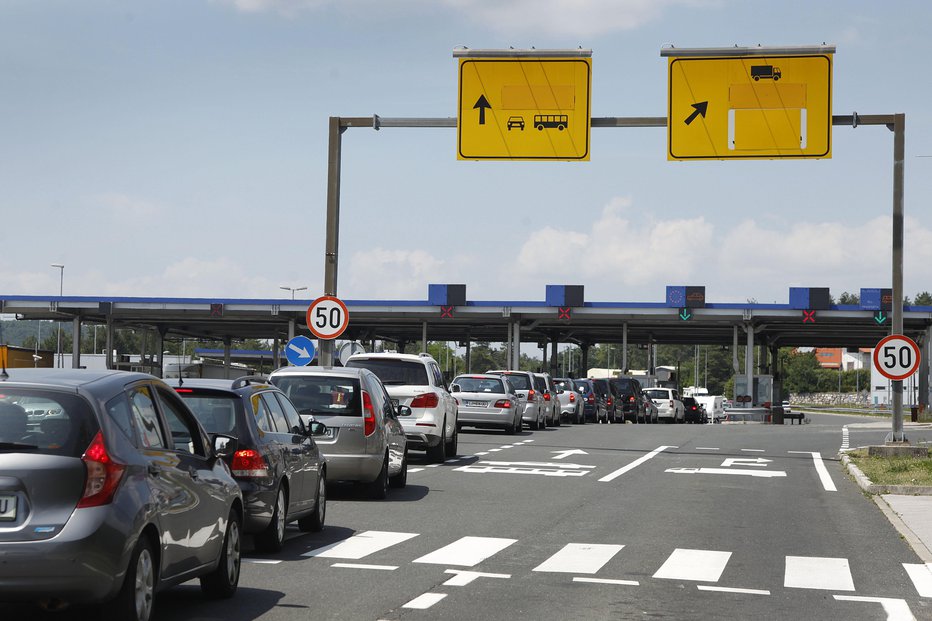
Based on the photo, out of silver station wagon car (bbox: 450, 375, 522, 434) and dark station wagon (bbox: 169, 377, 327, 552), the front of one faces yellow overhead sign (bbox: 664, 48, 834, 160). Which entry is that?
the dark station wagon

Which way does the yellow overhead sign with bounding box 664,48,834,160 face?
toward the camera

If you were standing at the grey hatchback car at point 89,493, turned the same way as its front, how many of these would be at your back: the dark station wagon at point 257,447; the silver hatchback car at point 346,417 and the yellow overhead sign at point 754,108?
0

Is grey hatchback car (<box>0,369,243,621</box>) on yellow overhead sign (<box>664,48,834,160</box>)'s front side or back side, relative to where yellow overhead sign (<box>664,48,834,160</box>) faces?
on the front side

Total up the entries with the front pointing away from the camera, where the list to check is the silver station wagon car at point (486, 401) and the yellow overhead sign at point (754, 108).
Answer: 1

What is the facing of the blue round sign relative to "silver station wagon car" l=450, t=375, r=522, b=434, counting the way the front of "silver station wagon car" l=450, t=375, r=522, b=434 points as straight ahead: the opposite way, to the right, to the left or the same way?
the opposite way

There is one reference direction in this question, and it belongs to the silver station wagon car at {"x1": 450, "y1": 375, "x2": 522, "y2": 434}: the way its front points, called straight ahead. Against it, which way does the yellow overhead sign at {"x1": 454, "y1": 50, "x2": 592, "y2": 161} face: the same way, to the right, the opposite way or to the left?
the opposite way

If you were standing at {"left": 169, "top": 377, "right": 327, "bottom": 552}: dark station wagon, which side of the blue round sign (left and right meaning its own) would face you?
front

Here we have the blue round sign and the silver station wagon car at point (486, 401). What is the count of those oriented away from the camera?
1

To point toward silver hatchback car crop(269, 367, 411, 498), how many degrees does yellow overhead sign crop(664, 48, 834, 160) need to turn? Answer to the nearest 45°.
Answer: approximately 45° to its right

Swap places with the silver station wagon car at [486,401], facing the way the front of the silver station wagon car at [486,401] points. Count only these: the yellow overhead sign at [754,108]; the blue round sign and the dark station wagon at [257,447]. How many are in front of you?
0

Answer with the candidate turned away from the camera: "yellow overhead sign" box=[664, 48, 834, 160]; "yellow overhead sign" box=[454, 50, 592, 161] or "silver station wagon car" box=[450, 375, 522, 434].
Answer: the silver station wagon car

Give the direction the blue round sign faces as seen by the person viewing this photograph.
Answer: facing the viewer

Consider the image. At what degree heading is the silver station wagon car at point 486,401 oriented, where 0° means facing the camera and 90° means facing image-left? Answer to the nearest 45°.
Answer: approximately 180°

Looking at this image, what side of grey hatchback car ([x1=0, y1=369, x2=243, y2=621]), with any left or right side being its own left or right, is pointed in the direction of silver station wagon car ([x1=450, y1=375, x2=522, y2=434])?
front

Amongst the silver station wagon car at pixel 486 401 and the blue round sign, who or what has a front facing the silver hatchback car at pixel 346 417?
the blue round sign

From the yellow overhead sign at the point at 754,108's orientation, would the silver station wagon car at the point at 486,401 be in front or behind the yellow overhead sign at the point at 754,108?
behind

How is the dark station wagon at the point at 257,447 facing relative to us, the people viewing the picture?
facing away from the viewer and to the right of the viewer

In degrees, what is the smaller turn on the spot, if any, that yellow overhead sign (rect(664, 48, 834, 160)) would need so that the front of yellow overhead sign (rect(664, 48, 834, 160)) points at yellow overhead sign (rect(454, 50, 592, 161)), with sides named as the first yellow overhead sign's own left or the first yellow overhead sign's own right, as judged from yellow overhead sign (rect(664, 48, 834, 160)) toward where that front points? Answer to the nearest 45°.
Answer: approximately 90° to the first yellow overhead sign's own right
